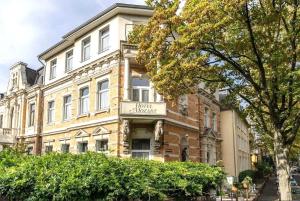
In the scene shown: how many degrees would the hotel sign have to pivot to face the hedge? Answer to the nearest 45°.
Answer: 0° — it already faces it

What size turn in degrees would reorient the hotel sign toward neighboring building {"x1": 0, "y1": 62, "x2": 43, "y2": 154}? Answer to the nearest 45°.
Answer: approximately 135° to its right

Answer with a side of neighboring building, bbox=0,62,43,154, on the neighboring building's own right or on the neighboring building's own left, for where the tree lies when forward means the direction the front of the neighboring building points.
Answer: on the neighboring building's own left

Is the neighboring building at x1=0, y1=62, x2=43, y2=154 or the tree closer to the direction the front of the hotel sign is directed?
the tree

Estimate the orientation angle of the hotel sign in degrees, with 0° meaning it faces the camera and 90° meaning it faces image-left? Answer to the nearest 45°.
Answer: approximately 0°

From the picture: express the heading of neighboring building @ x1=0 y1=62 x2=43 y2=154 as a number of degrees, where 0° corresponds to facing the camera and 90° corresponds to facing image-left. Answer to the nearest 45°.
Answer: approximately 45°

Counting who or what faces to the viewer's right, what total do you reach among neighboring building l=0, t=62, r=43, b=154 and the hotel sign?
0
